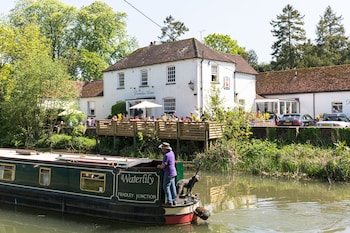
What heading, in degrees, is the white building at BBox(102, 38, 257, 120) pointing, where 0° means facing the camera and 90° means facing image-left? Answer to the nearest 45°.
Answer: approximately 45°

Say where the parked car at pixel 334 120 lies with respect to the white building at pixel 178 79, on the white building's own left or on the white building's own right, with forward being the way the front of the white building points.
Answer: on the white building's own left

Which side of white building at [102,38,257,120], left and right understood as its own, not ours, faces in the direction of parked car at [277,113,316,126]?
left

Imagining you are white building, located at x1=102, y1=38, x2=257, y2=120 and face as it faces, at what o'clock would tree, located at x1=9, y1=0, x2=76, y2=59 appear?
The tree is roughly at 3 o'clock from the white building.

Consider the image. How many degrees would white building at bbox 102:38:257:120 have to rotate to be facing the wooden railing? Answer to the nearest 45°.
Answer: approximately 45° to its left

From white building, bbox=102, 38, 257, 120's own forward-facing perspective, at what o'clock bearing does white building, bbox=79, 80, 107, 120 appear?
white building, bbox=79, 80, 107, 120 is roughly at 3 o'clock from white building, bbox=102, 38, 257, 120.

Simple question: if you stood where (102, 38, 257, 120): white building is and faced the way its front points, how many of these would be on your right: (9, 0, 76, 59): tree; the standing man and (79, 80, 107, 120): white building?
2

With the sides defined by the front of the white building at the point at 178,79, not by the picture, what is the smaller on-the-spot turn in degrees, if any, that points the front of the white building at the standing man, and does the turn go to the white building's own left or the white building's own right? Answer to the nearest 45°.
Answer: approximately 45° to the white building's own left

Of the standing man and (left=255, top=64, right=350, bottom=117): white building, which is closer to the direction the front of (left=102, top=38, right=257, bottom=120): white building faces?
the standing man
